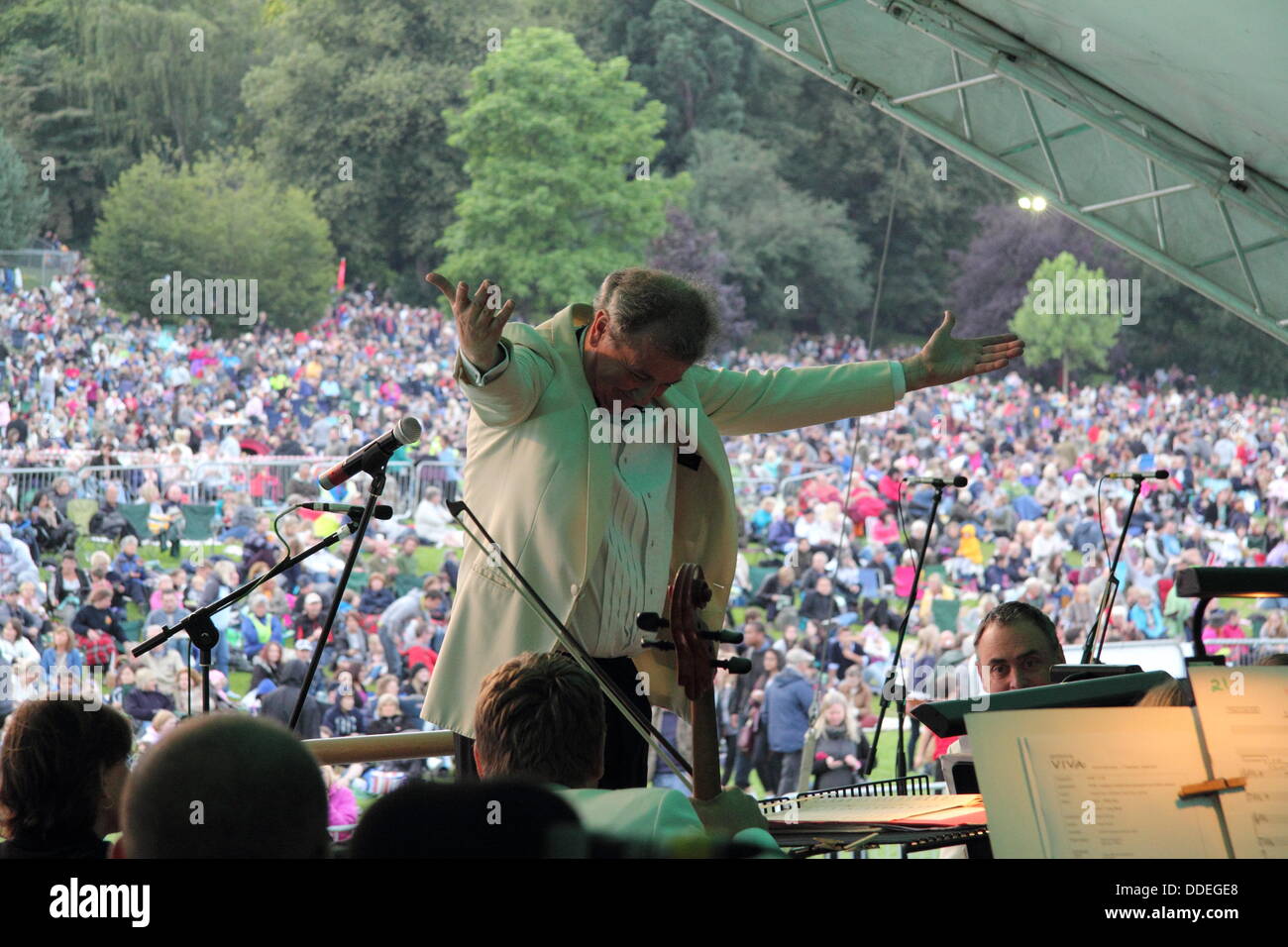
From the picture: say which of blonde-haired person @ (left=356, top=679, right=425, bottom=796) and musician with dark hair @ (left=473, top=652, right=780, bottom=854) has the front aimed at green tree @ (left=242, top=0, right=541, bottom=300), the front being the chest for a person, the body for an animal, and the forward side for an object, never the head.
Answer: the musician with dark hair

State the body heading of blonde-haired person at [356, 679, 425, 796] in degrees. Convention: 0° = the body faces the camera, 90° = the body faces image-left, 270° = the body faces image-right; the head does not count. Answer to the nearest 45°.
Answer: approximately 0°

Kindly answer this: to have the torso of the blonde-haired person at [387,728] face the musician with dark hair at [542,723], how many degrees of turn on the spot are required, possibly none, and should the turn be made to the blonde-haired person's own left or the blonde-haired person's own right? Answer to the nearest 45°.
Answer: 0° — they already face them

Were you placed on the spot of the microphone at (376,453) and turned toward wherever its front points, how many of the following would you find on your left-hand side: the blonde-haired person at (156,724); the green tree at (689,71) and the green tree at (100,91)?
3

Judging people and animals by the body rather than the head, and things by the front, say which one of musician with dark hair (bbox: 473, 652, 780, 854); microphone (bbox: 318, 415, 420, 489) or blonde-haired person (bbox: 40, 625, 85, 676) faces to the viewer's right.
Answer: the microphone

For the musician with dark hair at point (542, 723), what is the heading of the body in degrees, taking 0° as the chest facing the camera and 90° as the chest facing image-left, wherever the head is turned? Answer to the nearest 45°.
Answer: approximately 180°

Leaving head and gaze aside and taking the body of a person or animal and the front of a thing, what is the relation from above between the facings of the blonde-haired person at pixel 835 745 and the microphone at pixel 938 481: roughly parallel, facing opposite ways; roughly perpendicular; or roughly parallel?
roughly perpendicular

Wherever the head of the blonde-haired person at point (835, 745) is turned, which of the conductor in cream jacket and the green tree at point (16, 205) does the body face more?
the conductor in cream jacket

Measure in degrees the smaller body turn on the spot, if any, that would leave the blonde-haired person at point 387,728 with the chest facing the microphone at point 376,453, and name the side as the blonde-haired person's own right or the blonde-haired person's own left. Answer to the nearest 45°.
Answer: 0° — they already face it

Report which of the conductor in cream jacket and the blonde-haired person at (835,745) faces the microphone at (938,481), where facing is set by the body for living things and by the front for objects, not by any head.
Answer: the blonde-haired person

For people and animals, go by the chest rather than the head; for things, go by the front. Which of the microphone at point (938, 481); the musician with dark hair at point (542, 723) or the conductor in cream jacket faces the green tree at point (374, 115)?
the musician with dark hair
